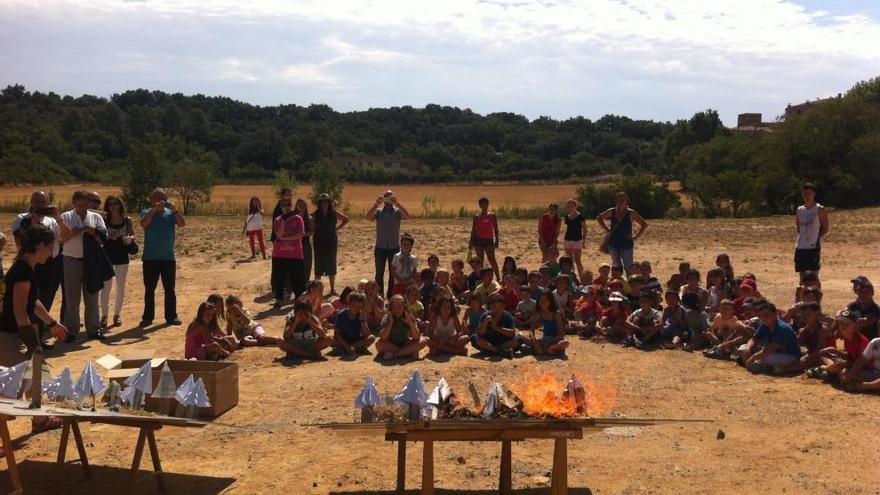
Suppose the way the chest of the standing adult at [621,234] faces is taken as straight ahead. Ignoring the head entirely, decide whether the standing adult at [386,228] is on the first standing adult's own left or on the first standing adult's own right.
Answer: on the first standing adult's own right

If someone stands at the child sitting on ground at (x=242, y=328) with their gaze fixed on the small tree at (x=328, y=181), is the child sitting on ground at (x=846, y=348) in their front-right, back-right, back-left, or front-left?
back-right

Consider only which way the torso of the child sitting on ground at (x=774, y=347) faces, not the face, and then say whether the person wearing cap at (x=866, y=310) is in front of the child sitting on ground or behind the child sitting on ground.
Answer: behind

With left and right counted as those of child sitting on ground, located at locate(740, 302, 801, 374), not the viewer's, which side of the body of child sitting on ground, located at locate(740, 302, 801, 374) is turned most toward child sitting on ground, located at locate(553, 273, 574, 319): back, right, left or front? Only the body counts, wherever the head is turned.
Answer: right

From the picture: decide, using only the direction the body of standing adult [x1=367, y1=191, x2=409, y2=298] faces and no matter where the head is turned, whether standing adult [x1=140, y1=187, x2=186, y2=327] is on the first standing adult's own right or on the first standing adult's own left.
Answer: on the first standing adult's own right

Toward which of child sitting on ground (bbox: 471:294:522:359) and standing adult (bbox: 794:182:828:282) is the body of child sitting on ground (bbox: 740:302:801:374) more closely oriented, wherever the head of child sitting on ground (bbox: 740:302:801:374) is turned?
the child sitting on ground

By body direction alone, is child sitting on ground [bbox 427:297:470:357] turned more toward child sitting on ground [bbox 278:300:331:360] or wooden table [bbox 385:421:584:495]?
the wooden table

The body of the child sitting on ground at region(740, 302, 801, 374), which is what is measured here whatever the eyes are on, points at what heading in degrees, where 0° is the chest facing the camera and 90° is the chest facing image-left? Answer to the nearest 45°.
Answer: approximately 45°
